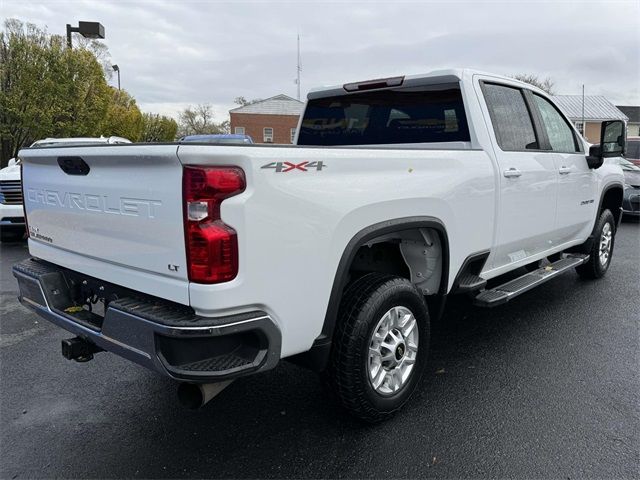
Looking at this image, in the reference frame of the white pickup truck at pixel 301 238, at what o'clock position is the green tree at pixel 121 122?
The green tree is roughly at 10 o'clock from the white pickup truck.

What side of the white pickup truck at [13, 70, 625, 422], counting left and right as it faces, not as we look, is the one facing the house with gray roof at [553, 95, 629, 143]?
front

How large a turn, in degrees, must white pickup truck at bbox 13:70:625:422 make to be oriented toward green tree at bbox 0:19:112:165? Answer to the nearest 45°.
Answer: approximately 90° to its left

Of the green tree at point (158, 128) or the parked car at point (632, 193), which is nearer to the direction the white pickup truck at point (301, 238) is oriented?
the parked car

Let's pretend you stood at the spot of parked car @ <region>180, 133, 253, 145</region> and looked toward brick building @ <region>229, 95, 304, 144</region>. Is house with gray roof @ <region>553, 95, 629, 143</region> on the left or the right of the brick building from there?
right

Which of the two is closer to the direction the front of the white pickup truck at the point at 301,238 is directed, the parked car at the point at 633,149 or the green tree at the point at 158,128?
the parked car

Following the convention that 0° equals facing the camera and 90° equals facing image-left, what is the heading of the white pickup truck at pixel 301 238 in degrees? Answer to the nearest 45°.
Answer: approximately 225°

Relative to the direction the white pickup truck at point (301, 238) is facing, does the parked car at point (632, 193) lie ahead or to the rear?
ahead

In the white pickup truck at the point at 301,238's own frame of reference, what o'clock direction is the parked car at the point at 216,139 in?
The parked car is roughly at 10 o'clock from the white pickup truck.

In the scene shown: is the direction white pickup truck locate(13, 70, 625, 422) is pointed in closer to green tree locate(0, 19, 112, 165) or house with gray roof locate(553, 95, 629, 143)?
the house with gray roof

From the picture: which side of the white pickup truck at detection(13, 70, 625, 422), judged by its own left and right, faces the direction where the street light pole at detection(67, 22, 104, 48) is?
left

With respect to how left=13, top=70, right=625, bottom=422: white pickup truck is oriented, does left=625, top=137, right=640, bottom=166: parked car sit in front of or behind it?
in front

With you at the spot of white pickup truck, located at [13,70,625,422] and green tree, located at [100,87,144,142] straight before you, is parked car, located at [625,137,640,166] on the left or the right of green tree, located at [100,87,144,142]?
right

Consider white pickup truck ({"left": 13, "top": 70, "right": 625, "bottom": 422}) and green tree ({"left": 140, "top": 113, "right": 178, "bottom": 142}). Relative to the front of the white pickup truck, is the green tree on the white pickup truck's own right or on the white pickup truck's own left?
on the white pickup truck's own left
